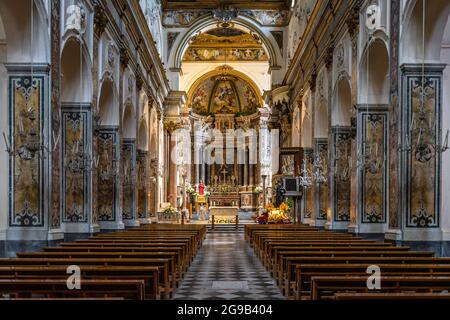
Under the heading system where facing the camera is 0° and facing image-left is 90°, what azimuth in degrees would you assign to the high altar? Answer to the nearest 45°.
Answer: approximately 0°

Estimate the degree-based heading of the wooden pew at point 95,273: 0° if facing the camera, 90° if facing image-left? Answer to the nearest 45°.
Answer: approximately 180°

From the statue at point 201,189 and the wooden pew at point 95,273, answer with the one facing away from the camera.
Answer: the wooden pew

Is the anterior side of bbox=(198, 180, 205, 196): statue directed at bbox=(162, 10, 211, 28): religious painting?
yes

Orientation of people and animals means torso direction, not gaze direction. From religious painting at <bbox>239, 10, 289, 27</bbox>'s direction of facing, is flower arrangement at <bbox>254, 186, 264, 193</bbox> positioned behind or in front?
behind
